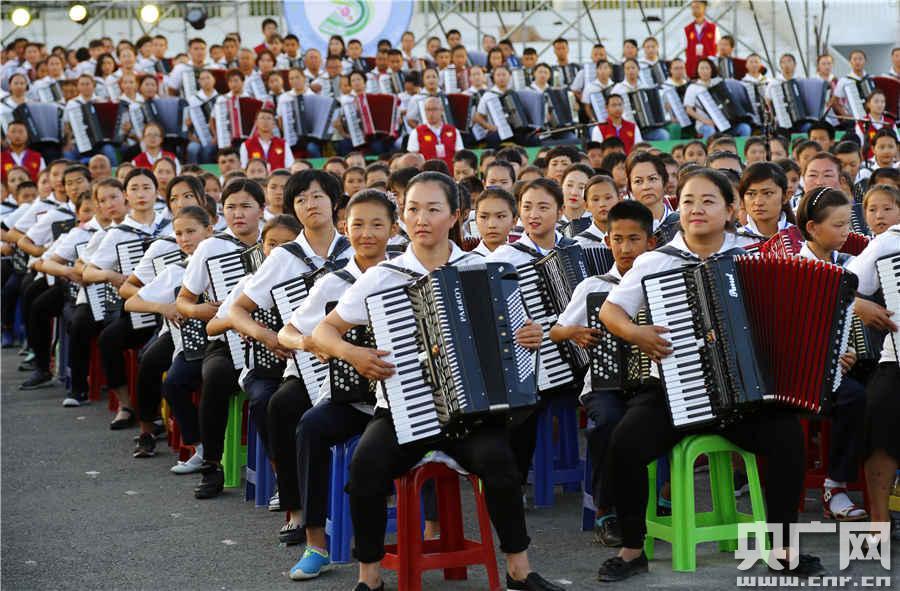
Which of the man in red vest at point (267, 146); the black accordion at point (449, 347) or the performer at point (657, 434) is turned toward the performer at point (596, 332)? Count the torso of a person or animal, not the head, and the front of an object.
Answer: the man in red vest at point (267, 146)

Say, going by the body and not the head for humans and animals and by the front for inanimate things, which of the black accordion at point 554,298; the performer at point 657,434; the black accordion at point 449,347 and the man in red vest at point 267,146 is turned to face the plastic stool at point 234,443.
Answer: the man in red vest at point 267,146

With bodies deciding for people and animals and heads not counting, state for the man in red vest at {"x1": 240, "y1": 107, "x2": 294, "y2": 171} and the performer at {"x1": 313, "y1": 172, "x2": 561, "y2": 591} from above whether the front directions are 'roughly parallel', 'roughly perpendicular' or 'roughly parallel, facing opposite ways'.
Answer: roughly parallel

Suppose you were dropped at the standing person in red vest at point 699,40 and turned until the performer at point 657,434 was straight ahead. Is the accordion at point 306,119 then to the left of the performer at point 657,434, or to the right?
right

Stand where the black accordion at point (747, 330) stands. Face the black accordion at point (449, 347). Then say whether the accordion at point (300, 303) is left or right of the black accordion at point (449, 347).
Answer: right

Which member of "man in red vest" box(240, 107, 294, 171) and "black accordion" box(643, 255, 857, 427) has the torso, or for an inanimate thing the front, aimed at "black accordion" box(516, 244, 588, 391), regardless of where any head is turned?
the man in red vest

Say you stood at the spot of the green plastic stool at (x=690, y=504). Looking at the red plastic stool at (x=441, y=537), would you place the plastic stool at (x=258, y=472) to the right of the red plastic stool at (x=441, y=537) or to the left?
right

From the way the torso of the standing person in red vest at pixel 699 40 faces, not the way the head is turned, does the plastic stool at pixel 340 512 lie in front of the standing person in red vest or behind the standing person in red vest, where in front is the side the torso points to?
in front

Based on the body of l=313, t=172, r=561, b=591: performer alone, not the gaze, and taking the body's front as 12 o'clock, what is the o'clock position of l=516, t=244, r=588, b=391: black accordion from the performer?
The black accordion is roughly at 7 o'clock from the performer.

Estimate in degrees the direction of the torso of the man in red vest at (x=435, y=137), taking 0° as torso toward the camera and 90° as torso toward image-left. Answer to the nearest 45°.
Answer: approximately 0°

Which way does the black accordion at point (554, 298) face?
toward the camera

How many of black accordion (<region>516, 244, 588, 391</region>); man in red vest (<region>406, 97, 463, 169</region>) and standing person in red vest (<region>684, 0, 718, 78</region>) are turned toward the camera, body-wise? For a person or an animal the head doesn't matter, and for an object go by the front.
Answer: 3

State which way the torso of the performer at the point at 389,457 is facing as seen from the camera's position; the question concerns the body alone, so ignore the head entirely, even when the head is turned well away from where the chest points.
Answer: toward the camera
